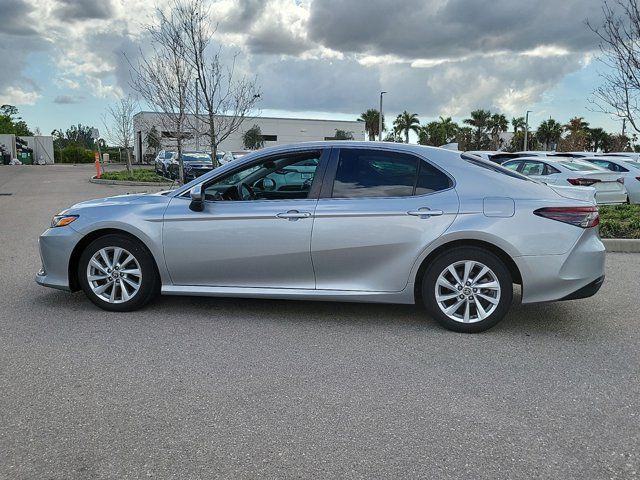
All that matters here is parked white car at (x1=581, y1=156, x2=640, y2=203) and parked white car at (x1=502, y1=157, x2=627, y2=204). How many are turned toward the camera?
0

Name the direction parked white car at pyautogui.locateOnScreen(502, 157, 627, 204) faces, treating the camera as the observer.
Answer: facing away from the viewer and to the left of the viewer

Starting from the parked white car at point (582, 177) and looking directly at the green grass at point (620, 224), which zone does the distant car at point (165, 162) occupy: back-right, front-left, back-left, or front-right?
back-right

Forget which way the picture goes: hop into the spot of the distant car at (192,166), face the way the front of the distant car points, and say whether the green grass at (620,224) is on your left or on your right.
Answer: on your left

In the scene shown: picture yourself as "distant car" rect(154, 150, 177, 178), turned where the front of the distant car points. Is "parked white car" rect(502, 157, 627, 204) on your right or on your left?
on your left

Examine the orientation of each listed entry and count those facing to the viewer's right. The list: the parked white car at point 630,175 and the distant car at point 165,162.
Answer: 0

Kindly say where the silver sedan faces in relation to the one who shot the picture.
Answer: facing to the left of the viewer

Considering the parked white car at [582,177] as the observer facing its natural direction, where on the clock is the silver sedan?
The silver sedan is roughly at 8 o'clock from the parked white car.

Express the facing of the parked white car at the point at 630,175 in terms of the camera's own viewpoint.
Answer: facing away from the viewer and to the left of the viewer

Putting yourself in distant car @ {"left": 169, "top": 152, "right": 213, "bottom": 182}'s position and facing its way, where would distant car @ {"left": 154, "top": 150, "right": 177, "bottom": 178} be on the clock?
distant car @ {"left": 154, "top": 150, "right": 177, "bottom": 178} is roughly at 4 o'clock from distant car @ {"left": 169, "top": 152, "right": 213, "bottom": 182}.

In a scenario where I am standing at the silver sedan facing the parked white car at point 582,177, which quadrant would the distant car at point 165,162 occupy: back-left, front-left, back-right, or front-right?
front-left

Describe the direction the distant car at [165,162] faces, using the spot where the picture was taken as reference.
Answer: facing the viewer and to the left of the viewer

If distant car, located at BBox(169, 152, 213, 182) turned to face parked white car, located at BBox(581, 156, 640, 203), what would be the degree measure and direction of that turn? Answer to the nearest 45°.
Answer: approximately 90° to its left

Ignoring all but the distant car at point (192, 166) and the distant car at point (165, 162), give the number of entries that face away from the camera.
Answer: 0

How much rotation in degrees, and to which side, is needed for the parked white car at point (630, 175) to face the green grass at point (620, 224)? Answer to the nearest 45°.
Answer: approximately 135° to its left

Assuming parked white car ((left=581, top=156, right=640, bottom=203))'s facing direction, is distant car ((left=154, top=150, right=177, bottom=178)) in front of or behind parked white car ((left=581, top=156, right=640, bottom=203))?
in front

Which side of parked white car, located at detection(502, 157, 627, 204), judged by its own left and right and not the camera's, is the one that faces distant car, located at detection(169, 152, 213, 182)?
front
